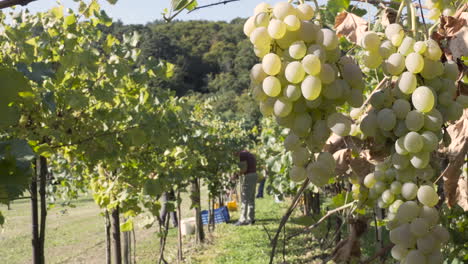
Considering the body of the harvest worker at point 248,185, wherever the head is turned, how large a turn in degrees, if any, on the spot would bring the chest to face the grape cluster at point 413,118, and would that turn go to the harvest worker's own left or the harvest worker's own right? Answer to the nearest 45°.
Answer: approximately 90° to the harvest worker's own left

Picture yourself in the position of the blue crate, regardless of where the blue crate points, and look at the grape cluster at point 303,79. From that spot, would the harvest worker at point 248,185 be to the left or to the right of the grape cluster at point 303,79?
left

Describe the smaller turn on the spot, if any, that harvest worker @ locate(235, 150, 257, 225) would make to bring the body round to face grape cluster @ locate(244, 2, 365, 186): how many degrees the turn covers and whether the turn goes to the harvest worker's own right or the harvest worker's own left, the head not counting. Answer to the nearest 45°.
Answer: approximately 90° to the harvest worker's own left
